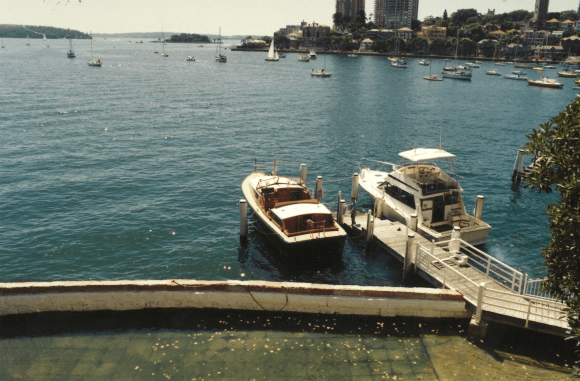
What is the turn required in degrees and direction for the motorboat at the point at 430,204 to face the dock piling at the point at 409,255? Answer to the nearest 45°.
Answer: approximately 135° to its left

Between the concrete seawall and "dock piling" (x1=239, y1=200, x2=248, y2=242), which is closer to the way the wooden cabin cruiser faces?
the dock piling

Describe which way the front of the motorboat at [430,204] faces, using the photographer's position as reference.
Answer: facing away from the viewer and to the left of the viewer

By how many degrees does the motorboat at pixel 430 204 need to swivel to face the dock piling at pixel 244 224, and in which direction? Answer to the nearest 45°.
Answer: approximately 45° to its left

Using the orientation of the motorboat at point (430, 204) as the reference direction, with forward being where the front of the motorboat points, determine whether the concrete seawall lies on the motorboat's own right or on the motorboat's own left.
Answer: on the motorboat's own left

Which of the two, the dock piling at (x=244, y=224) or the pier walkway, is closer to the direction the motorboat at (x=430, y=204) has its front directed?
the dock piling

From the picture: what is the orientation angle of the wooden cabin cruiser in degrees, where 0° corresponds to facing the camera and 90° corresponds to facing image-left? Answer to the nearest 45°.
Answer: approximately 135°

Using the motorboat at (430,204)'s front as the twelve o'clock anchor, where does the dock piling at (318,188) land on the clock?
The dock piling is roughly at 11 o'clock from the motorboat.

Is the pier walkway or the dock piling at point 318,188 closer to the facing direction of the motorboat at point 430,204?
the dock piling

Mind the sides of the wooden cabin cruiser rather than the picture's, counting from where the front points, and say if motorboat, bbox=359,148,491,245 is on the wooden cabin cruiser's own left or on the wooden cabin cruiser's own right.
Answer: on the wooden cabin cruiser's own right

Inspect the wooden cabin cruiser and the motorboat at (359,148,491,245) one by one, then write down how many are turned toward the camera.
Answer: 0

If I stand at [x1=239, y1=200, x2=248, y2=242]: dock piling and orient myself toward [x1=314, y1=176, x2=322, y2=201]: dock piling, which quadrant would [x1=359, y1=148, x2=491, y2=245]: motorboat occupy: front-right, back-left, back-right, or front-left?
front-right

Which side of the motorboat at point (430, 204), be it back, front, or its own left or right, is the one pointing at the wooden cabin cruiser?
left
